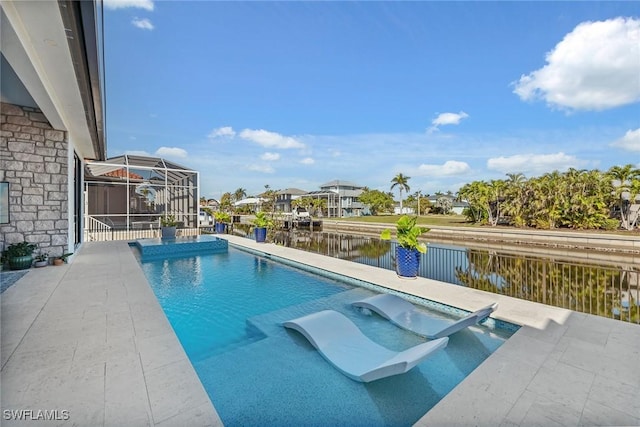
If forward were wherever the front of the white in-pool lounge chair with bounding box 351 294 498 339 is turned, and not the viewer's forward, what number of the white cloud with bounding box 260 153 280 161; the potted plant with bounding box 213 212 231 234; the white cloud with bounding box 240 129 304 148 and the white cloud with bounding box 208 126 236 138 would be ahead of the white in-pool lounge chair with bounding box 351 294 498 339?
4

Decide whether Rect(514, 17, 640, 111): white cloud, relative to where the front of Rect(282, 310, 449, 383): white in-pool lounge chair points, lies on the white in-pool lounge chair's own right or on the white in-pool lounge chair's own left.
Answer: on the white in-pool lounge chair's own right

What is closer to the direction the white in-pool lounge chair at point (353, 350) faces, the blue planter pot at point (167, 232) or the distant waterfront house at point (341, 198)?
the blue planter pot

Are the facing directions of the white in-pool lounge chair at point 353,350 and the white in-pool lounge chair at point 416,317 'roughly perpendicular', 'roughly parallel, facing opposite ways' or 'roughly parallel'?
roughly parallel

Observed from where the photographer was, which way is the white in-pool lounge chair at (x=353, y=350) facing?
facing away from the viewer and to the left of the viewer

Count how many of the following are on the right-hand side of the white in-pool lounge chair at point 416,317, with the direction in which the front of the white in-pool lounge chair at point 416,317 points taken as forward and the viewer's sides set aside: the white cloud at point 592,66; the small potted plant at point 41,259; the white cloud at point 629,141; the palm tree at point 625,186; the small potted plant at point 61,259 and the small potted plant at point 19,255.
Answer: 3

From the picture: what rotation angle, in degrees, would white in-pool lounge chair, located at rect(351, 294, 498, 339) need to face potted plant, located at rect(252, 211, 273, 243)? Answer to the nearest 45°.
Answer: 0° — it already faces it

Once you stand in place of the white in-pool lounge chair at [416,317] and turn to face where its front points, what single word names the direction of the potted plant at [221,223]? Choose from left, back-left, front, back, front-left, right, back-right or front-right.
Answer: front

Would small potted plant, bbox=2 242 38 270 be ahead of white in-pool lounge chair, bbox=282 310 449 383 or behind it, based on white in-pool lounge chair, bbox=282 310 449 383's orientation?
ahead

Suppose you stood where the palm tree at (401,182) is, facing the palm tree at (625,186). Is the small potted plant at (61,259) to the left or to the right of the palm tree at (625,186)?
right

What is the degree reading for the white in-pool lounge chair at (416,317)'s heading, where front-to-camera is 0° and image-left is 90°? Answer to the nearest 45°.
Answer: approximately 135°

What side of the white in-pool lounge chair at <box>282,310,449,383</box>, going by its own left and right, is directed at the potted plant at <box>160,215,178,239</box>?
front
